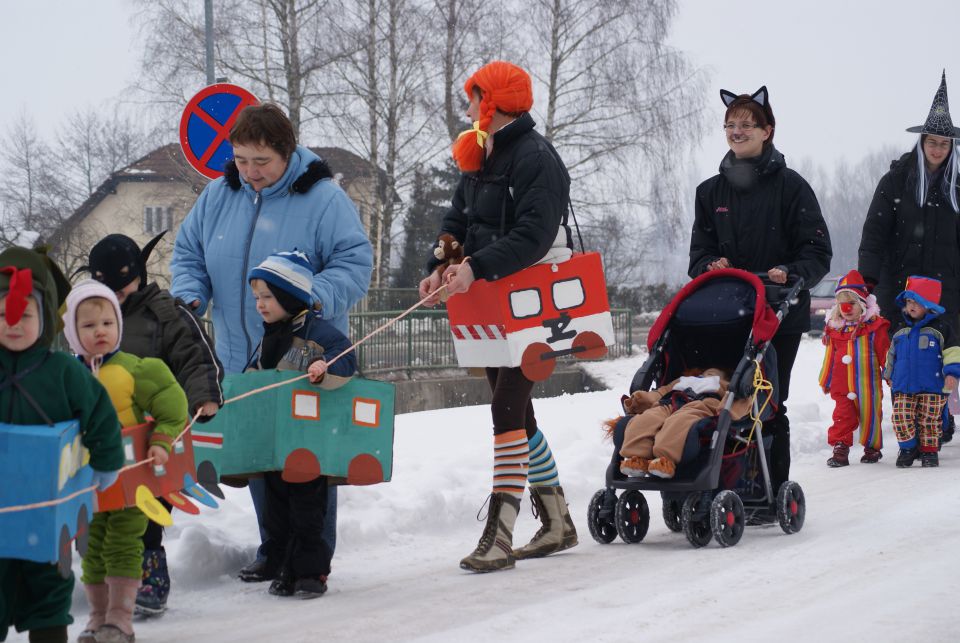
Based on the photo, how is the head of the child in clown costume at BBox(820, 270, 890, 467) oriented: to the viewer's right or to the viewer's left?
to the viewer's left

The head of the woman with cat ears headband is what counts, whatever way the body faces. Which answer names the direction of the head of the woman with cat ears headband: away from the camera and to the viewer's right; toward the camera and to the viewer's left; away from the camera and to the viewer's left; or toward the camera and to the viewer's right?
toward the camera and to the viewer's left

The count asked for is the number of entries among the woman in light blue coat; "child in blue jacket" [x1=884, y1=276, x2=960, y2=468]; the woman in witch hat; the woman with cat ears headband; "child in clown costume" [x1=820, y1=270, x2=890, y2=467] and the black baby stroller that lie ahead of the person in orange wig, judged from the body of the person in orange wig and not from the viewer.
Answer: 1

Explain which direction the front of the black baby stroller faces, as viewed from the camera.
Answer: facing the viewer and to the left of the viewer

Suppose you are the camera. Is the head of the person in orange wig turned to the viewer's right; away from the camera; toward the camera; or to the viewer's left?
to the viewer's left

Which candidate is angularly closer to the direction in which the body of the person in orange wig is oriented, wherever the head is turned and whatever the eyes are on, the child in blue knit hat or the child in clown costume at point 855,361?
the child in blue knit hat

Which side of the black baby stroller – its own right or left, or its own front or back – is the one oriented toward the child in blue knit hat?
front

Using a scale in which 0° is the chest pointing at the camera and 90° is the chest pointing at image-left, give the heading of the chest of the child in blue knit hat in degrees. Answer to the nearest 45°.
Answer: approximately 45°

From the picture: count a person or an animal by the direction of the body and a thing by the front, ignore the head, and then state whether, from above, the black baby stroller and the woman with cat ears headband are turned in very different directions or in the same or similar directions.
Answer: same or similar directions

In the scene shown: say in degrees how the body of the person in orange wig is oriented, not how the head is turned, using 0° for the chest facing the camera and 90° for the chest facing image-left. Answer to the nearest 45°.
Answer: approximately 90°

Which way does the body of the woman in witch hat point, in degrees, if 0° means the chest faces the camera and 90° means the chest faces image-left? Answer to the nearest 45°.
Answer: approximately 0°

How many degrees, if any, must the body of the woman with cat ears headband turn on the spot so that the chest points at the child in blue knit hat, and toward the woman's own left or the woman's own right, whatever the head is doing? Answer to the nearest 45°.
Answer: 0° — they already face them

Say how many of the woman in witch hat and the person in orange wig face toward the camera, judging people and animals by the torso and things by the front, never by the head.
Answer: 1

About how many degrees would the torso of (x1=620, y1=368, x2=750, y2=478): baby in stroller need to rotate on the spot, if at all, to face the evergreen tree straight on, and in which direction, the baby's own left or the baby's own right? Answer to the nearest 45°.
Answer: approximately 135° to the baby's own right

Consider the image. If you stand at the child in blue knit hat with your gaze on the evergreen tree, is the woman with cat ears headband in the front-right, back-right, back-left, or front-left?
front-right

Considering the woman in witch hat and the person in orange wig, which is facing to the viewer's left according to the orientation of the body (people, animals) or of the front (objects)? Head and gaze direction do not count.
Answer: the person in orange wig

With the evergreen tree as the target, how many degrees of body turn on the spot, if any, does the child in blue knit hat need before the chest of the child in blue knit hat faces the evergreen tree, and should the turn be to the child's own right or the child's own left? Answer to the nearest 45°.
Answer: approximately 135° to the child's own right

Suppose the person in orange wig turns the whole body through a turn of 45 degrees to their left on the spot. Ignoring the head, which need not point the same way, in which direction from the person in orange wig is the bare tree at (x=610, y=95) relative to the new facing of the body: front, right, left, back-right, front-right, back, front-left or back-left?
back-right
